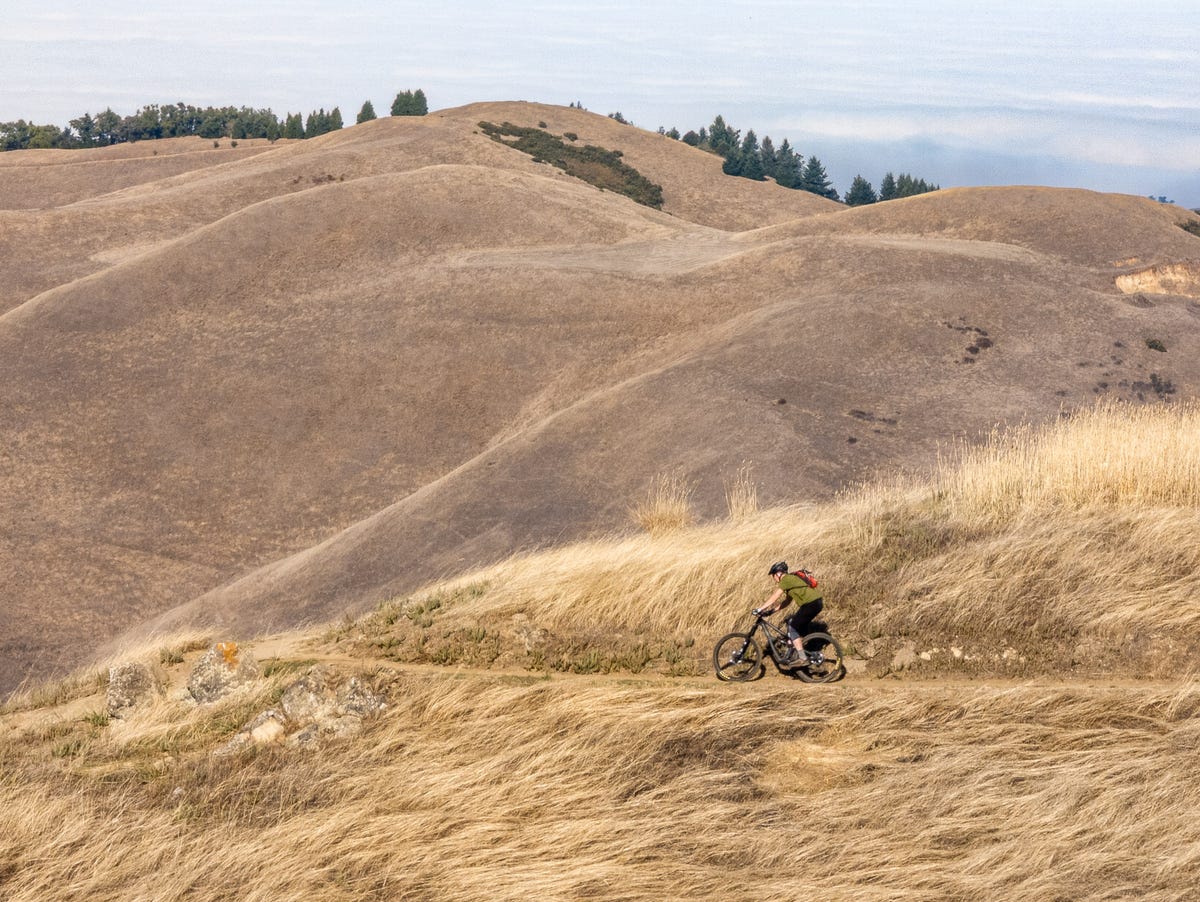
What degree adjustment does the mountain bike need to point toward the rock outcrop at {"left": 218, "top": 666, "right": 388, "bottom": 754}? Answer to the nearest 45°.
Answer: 0° — it already faces it

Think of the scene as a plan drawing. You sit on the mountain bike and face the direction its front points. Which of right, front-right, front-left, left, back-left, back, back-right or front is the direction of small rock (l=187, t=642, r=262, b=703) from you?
front

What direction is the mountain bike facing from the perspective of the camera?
to the viewer's left

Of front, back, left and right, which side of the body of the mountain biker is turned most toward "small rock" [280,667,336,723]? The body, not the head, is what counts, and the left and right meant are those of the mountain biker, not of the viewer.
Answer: front

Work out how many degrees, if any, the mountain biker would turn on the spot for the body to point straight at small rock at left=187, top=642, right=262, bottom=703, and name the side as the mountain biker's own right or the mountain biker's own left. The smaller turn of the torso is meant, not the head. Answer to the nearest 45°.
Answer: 0° — they already face it

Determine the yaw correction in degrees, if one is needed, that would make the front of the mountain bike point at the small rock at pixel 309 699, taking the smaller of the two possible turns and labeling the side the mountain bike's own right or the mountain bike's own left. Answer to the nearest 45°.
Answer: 0° — it already faces it

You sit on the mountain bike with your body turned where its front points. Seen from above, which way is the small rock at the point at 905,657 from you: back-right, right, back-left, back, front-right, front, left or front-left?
back

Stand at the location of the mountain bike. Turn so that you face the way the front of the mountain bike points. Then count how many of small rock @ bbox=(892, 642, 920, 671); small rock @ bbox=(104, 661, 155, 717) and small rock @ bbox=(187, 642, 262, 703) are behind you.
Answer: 1

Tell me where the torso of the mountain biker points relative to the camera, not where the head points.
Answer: to the viewer's left

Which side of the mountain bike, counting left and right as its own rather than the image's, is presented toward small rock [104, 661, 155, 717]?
front

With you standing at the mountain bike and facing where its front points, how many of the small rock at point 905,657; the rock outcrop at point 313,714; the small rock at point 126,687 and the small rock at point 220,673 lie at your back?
1

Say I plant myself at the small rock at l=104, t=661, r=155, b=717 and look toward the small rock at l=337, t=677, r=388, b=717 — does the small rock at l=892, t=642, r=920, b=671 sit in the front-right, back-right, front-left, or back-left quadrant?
front-left

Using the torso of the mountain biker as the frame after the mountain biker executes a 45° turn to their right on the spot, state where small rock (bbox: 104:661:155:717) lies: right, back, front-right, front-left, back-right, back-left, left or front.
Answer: front-left
